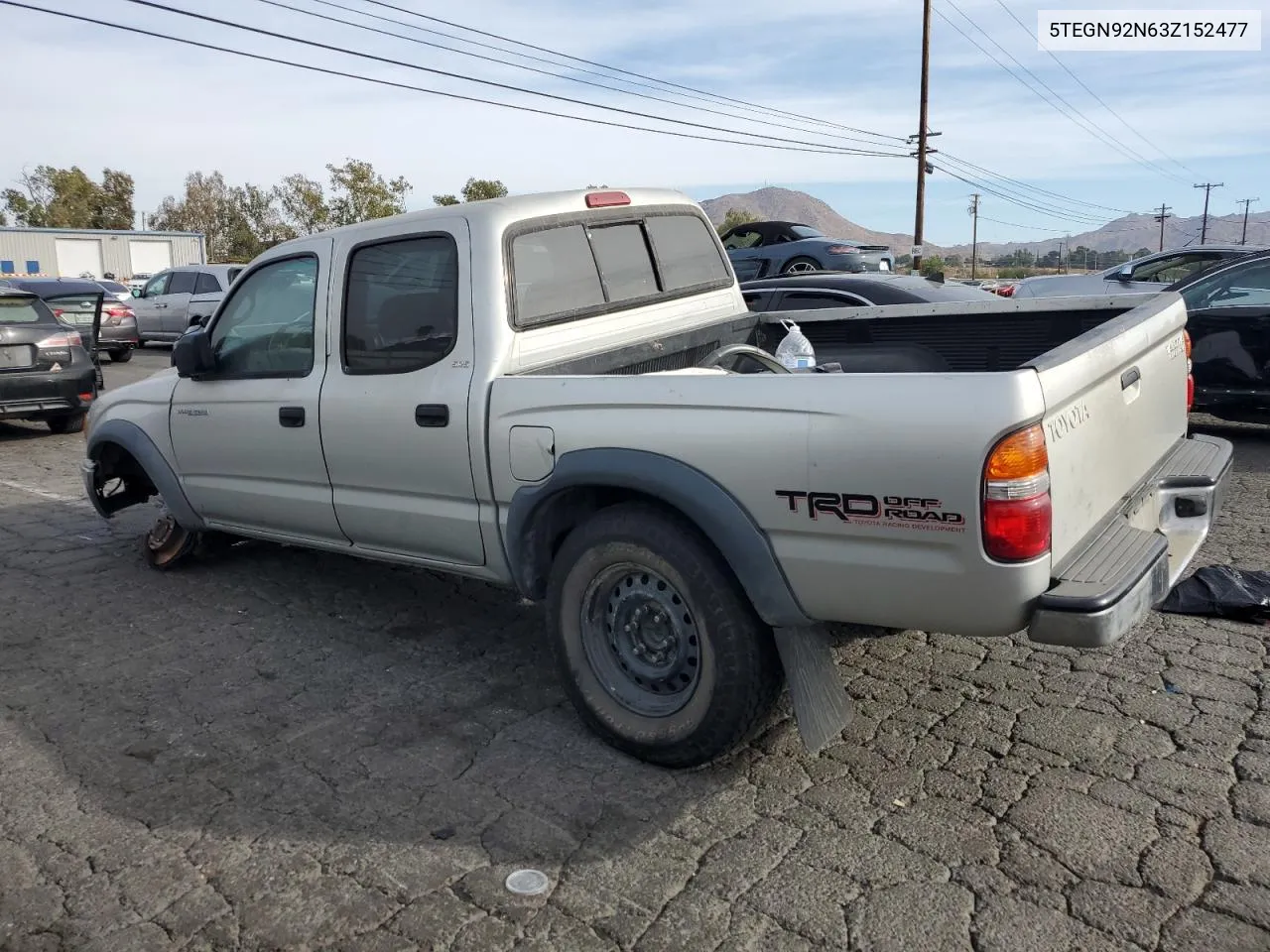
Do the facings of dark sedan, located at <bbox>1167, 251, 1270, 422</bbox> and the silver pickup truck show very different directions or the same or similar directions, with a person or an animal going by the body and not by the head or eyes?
same or similar directions

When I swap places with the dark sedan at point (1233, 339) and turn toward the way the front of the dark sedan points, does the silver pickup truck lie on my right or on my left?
on my left

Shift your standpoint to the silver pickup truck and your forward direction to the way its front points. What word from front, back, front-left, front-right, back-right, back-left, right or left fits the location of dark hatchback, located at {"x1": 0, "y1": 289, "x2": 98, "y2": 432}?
front

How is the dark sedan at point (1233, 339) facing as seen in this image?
to the viewer's left

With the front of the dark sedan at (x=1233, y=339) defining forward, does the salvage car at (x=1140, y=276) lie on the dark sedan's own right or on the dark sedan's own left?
on the dark sedan's own right

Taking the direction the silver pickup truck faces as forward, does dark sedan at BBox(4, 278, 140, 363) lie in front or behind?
in front

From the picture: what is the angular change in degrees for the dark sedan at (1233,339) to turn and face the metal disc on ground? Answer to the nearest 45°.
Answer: approximately 90° to its left

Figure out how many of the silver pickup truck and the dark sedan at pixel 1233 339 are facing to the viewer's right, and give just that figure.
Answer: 0

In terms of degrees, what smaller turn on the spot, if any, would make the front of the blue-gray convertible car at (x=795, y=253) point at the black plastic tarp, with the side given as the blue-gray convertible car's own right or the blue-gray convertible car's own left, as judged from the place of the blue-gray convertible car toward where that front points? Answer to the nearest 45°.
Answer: approximately 135° to the blue-gray convertible car's own left

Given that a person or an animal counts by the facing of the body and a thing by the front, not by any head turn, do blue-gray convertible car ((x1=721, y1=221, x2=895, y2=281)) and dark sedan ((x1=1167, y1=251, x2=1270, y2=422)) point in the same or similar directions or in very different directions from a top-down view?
same or similar directions

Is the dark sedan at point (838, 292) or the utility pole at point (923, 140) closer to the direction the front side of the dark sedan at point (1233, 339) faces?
the dark sedan

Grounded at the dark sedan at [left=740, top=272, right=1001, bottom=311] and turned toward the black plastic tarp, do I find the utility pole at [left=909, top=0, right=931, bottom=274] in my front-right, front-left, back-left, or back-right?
back-left

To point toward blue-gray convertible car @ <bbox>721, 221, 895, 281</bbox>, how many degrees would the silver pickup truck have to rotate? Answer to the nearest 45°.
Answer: approximately 45° to its right

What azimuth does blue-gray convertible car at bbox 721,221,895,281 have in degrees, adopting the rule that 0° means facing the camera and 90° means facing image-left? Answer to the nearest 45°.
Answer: approximately 135°

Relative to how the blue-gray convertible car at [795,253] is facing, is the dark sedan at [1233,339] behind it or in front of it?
behind

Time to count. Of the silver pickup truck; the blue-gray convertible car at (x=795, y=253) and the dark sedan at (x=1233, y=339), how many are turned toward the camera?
0

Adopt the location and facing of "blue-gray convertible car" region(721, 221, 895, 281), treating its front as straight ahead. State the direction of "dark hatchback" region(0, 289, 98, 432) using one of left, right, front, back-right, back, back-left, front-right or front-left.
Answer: left

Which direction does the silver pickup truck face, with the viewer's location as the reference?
facing away from the viewer and to the left of the viewer
